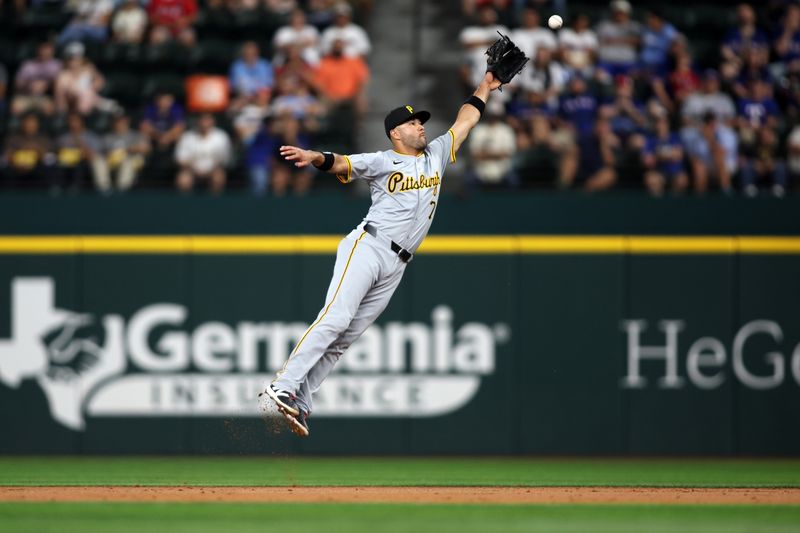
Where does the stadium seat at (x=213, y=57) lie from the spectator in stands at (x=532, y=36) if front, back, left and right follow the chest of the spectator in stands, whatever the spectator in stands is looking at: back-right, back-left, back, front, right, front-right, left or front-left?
right

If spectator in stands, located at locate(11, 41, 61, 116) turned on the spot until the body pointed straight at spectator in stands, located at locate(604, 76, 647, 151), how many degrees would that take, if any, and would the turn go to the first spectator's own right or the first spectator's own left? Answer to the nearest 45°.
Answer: approximately 90° to the first spectator's own left

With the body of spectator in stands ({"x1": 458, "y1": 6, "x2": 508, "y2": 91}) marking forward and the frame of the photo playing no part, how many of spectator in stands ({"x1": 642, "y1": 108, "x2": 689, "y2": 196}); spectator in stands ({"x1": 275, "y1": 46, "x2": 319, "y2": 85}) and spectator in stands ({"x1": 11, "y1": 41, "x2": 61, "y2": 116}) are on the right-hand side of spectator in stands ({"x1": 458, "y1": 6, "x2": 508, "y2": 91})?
2

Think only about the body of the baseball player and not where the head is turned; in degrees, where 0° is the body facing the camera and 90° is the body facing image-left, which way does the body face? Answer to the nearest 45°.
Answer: approximately 315°

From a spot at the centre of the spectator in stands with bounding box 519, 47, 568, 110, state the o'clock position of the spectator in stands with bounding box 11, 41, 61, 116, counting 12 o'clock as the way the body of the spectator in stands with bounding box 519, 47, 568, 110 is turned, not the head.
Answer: the spectator in stands with bounding box 11, 41, 61, 116 is roughly at 3 o'clock from the spectator in stands with bounding box 519, 47, 568, 110.

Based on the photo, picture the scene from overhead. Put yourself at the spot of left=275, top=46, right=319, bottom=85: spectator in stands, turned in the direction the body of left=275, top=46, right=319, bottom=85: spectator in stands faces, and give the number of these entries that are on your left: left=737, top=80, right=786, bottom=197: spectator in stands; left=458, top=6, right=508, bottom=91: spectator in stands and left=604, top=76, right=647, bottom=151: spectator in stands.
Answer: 3

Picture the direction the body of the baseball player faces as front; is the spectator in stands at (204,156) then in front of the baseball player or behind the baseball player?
behind

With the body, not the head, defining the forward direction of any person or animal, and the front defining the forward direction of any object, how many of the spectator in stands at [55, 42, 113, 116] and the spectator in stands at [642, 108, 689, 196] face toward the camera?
2

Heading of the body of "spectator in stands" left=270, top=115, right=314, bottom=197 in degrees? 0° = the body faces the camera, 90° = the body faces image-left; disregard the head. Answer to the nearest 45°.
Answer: approximately 0°
